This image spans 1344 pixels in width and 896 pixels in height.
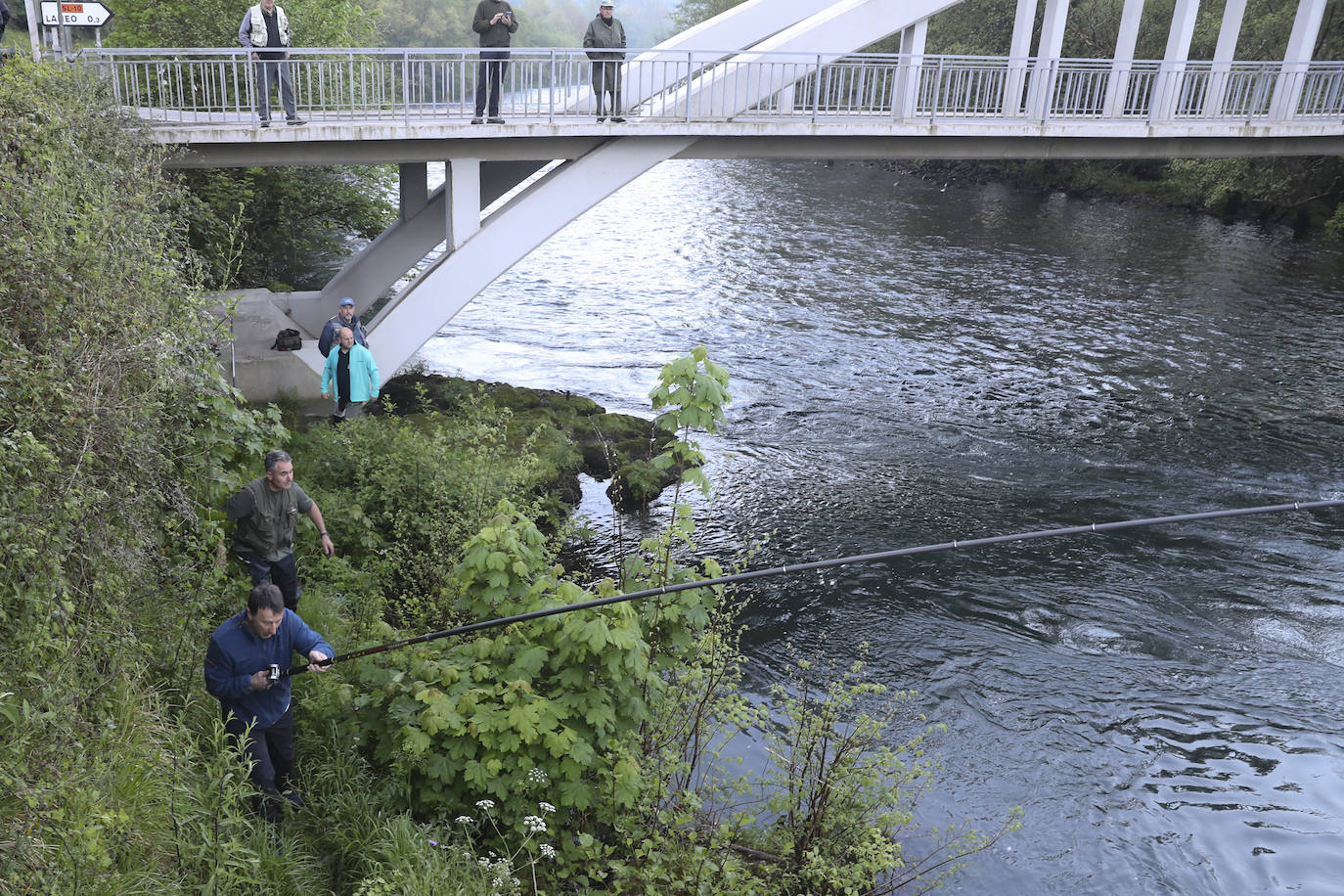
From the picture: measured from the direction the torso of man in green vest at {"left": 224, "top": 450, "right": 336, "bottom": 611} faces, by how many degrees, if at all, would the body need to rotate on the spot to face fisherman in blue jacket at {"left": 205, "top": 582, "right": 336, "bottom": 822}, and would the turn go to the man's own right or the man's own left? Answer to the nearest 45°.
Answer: approximately 45° to the man's own right

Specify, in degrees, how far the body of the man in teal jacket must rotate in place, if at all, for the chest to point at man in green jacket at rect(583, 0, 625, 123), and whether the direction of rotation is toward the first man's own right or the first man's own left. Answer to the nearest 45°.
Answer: approximately 135° to the first man's own left

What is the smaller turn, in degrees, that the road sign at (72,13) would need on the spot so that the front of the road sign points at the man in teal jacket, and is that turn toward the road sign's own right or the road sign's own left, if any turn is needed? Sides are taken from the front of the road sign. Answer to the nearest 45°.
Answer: approximately 45° to the road sign's own left

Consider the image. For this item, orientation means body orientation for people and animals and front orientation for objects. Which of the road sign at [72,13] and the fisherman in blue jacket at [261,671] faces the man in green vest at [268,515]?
the road sign

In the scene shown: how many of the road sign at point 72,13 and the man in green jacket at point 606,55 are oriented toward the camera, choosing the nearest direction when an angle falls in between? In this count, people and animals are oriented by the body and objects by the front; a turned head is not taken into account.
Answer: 2

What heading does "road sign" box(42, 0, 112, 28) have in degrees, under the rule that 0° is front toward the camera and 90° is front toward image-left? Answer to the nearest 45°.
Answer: approximately 0°

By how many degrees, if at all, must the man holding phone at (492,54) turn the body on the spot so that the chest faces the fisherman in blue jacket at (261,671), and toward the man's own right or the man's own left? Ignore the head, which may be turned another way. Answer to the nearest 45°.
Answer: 0° — they already face them
